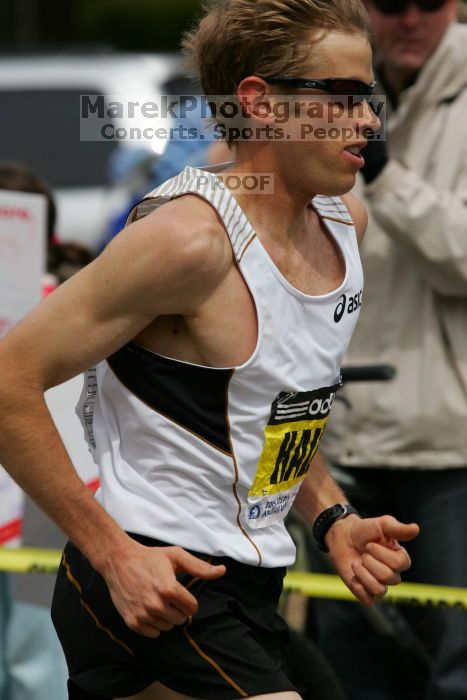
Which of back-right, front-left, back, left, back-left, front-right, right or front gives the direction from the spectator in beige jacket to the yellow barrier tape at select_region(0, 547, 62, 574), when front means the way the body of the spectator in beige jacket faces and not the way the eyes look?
front

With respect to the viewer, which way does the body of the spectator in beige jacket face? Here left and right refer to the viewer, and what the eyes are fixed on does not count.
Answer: facing the viewer and to the left of the viewer

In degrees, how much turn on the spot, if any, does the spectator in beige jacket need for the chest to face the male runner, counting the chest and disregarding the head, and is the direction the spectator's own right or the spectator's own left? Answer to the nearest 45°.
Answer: approximately 45° to the spectator's own left

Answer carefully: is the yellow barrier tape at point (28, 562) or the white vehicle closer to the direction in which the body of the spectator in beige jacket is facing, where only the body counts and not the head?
the yellow barrier tape

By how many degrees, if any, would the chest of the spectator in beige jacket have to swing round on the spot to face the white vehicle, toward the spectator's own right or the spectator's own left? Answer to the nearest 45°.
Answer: approximately 90° to the spectator's own right

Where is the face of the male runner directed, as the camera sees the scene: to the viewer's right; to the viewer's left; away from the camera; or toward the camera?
to the viewer's right
